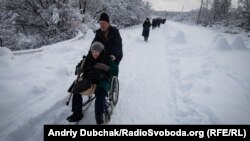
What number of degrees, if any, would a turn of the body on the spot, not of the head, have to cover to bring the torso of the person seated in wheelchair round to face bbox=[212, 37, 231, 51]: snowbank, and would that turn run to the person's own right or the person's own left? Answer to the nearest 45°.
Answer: approximately 180°

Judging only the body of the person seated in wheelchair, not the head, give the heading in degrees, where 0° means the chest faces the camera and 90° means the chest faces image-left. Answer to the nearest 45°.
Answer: approximately 45°

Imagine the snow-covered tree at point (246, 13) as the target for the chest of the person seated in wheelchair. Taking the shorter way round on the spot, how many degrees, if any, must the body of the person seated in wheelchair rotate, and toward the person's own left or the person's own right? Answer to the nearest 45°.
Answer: approximately 180°

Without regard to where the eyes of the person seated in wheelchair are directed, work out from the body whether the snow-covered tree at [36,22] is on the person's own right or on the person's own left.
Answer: on the person's own right

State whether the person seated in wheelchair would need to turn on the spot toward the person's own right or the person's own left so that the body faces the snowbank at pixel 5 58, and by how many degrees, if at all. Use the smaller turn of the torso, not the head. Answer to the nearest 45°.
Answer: approximately 90° to the person's own right
